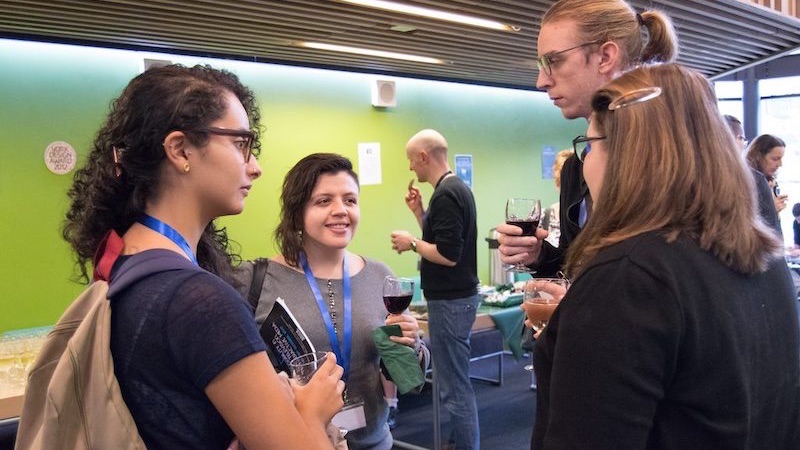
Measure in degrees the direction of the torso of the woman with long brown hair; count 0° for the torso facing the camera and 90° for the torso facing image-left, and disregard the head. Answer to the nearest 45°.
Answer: approximately 135°

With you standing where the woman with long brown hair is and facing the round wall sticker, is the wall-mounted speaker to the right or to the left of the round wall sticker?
right

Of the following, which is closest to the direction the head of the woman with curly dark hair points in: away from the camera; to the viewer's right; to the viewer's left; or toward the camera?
to the viewer's right

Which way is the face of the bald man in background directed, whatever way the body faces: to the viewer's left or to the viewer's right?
to the viewer's left

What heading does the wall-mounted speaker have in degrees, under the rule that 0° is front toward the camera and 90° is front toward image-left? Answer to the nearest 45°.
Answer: approximately 315°

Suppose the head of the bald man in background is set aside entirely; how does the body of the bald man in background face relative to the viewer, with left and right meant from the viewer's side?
facing to the left of the viewer

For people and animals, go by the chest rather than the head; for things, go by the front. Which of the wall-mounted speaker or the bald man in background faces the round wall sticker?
the bald man in background

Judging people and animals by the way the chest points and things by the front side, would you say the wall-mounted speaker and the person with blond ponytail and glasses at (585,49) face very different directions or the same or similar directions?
very different directions

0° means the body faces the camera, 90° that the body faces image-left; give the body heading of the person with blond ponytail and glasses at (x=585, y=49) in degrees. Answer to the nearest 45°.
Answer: approximately 90°

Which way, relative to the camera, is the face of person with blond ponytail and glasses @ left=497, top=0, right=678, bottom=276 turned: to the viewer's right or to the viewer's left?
to the viewer's left

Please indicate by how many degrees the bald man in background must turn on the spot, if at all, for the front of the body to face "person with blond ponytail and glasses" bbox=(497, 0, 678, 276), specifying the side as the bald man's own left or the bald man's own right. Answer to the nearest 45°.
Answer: approximately 90° to the bald man's own left

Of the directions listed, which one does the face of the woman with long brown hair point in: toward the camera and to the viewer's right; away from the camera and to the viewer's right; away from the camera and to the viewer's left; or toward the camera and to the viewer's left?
away from the camera and to the viewer's left
